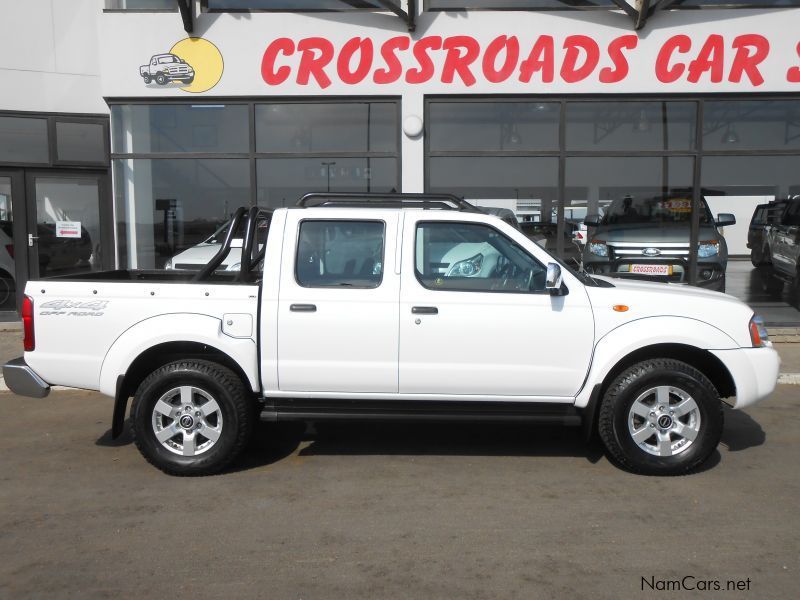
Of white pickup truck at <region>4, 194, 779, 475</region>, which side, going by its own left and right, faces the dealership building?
left

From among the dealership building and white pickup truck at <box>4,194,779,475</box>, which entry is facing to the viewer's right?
the white pickup truck

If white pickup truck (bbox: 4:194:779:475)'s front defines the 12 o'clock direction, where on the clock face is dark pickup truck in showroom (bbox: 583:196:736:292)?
The dark pickup truck in showroom is roughly at 10 o'clock from the white pickup truck.

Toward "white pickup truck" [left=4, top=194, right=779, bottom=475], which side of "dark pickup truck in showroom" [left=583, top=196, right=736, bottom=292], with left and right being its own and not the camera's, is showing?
front

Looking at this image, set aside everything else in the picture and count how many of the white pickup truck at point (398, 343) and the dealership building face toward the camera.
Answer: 1

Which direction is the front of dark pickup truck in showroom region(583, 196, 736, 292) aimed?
toward the camera

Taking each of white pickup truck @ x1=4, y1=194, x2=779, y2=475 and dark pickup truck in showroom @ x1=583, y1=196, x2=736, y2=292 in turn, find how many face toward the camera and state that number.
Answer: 1

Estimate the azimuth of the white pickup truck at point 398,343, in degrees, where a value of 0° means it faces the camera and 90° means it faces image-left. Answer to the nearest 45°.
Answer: approximately 270°

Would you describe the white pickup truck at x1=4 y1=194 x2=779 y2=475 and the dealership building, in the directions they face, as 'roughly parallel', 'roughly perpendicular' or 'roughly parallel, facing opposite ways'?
roughly perpendicular

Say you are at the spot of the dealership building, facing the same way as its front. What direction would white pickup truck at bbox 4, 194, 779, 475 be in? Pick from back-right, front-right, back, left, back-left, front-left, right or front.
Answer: front

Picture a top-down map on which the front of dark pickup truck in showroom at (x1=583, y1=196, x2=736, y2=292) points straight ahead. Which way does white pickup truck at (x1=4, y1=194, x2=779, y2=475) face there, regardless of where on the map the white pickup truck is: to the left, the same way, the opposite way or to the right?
to the left

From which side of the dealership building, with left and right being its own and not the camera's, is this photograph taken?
front
